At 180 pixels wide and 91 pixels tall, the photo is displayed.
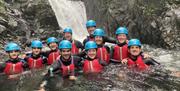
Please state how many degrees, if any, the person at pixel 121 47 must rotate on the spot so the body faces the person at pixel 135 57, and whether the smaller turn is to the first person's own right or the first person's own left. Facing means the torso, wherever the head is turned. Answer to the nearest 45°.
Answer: approximately 45° to the first person's own left

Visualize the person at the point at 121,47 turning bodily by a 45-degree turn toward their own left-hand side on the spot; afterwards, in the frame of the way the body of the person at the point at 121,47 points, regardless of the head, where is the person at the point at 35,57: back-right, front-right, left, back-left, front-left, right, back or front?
back-right
